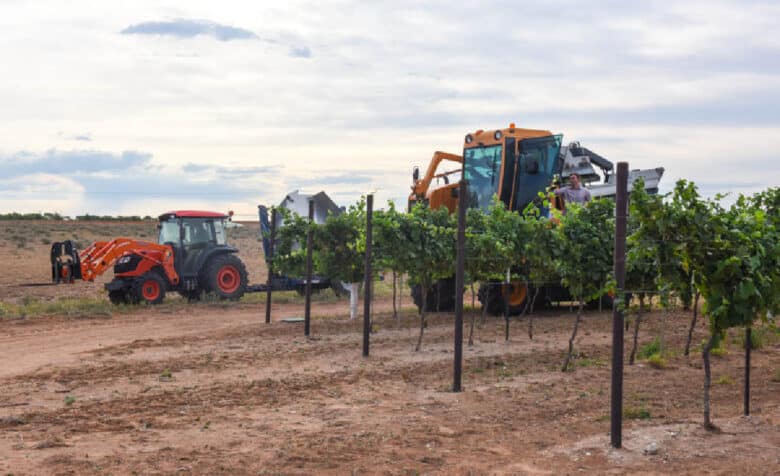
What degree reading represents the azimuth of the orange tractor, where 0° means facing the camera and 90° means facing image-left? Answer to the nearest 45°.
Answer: approximately 45°

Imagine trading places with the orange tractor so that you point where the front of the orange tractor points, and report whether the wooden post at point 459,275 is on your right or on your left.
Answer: on your left

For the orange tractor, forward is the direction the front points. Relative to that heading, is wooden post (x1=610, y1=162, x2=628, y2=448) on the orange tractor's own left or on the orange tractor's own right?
on the orange tractor's own left
